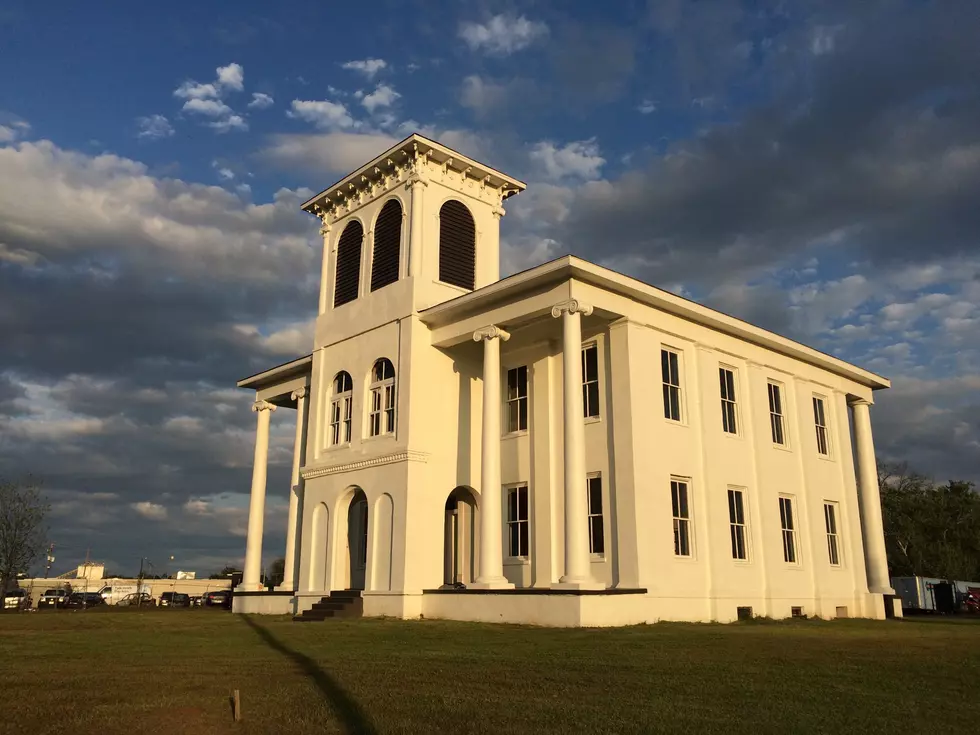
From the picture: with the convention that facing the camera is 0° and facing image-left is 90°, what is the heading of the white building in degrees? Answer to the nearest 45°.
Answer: approximately 45°
